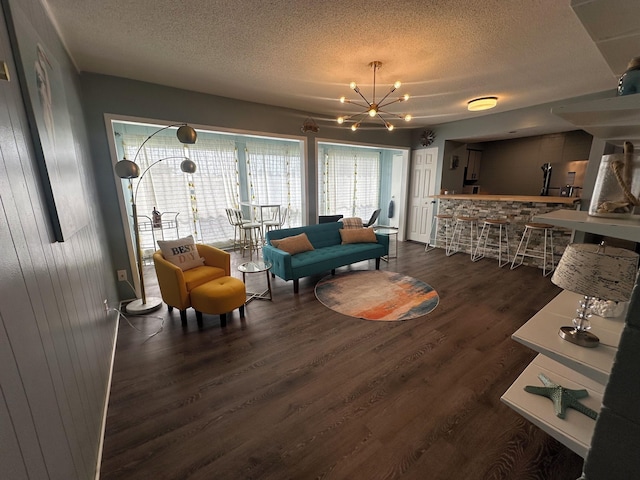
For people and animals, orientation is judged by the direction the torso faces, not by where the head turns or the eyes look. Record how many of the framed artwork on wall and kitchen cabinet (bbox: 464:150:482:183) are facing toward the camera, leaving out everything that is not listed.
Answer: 1

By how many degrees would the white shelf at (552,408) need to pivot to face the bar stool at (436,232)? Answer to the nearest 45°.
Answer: approximately 90° to its right

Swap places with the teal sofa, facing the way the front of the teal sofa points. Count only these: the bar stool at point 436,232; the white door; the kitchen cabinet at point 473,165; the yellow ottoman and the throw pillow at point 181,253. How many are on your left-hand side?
3

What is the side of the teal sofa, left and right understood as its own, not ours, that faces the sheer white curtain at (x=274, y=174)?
back

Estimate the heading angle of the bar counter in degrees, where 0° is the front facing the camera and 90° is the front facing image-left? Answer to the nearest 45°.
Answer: approximately 45°

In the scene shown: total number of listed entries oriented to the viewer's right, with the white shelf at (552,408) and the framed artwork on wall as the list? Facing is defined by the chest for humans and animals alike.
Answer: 1

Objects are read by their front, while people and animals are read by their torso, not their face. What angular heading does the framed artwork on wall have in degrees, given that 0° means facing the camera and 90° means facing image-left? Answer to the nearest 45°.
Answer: approximately 270°

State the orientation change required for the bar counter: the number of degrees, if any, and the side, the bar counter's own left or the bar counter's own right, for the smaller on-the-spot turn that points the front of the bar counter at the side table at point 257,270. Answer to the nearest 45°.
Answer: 0° — it already faces it
